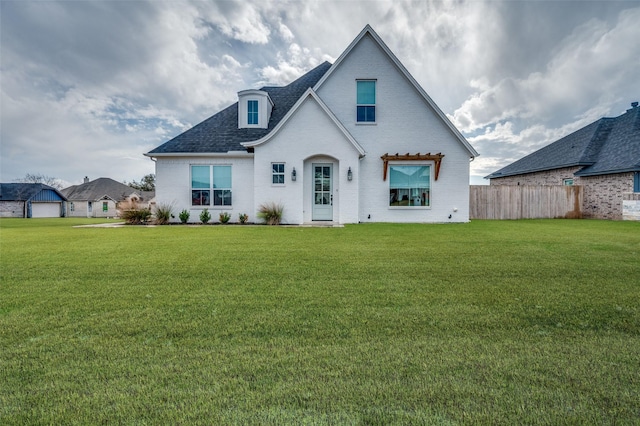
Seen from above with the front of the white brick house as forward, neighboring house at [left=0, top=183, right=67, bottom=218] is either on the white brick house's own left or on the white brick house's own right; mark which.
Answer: on the white brick house's own right

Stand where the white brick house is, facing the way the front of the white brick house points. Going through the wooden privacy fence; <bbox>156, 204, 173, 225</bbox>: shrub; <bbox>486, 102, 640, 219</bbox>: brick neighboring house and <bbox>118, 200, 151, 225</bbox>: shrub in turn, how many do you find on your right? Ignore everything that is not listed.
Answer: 2

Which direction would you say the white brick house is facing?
toward the camera

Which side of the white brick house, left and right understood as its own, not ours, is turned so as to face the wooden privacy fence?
left
